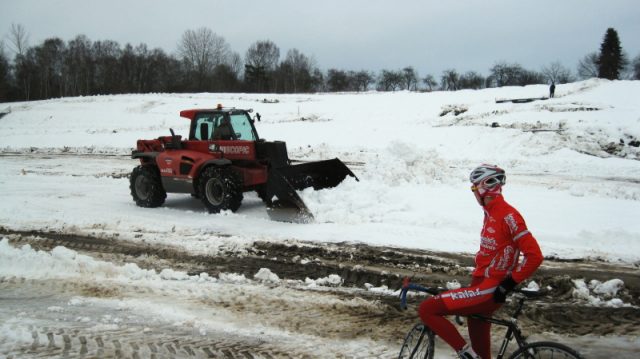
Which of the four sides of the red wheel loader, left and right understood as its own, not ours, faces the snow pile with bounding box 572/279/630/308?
front

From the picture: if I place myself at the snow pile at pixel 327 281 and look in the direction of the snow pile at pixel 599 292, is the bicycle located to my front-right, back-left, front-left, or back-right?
front-right

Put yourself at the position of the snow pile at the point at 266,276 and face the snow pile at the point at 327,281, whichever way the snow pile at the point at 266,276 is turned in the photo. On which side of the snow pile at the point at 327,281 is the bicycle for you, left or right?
right

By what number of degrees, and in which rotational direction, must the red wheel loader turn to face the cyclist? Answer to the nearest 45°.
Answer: approximately 45° to its right

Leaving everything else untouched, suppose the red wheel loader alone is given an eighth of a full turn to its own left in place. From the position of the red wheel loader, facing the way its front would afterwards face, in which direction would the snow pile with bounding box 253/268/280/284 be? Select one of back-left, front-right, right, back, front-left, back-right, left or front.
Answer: right

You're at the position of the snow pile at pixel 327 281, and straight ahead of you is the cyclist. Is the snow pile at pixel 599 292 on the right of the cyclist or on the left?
left

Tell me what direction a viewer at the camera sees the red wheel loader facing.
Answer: facing the viewer and to the right of the viewer

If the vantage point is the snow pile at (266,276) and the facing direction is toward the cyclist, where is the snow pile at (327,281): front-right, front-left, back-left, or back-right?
front-left

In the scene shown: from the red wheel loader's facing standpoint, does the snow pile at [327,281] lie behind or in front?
in front
